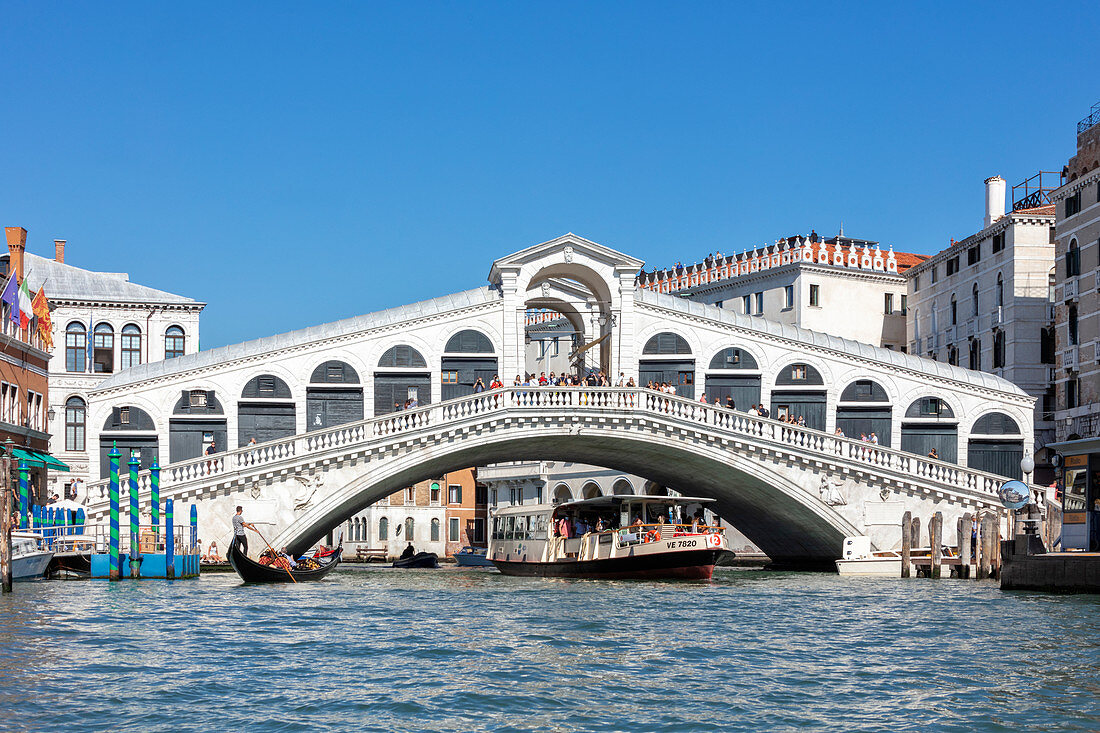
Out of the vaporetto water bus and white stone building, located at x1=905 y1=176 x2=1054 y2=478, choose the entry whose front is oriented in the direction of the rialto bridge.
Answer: the white stone building

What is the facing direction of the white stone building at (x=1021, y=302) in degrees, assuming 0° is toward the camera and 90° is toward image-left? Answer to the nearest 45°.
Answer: approximately 45°

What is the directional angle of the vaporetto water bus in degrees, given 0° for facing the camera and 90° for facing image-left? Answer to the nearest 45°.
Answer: approximately 315°

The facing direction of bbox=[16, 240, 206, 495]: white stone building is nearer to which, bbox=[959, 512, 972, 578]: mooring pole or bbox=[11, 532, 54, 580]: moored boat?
the moored boat

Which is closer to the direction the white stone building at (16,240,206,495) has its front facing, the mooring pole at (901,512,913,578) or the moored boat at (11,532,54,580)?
the moored boat

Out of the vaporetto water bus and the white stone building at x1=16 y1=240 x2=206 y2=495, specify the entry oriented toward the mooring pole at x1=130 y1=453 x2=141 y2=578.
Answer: the white stone building

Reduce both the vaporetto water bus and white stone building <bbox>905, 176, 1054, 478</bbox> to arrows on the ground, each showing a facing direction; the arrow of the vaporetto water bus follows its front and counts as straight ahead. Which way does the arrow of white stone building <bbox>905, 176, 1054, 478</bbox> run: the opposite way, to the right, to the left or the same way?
to the right
